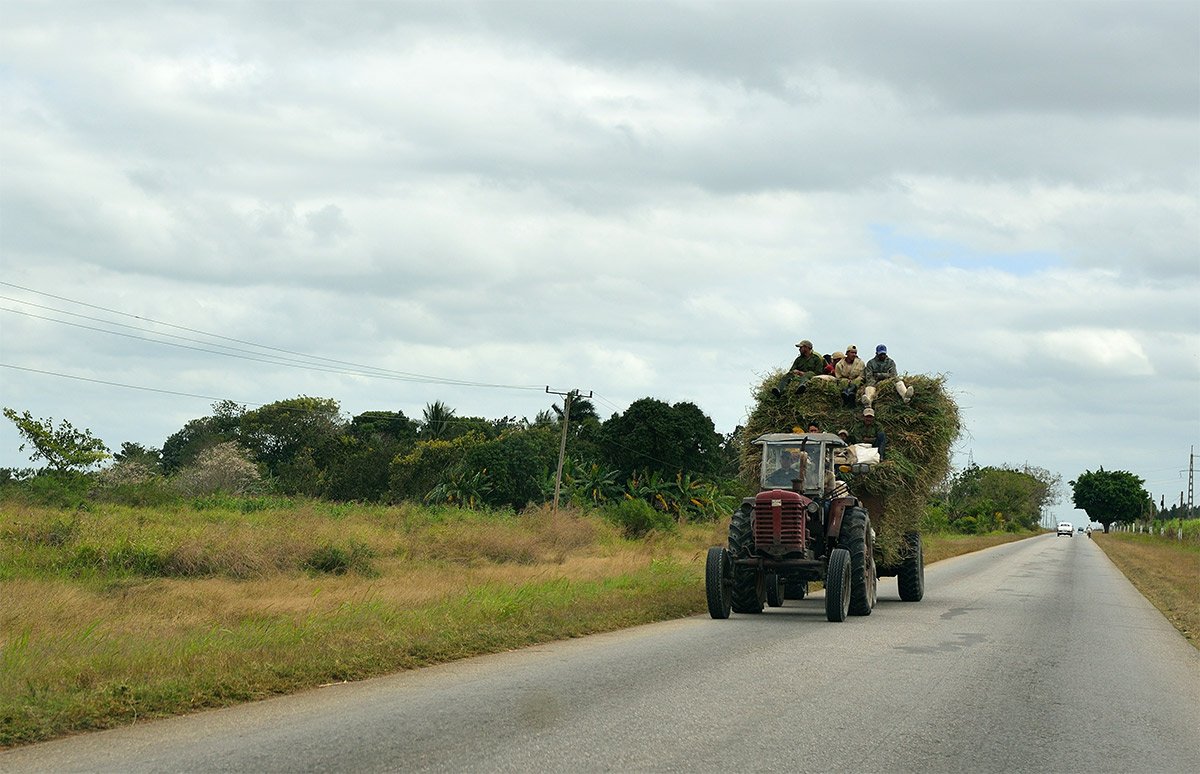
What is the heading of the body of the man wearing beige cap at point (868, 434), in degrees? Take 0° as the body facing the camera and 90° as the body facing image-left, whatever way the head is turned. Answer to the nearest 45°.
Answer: approximately 0°

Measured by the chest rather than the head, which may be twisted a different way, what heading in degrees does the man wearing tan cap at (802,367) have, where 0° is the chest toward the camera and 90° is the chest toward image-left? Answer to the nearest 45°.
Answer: approximately 45°

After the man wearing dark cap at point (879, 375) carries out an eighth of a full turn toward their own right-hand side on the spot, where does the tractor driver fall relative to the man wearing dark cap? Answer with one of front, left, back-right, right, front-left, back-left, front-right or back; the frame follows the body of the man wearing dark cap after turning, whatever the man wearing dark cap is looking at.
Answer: front

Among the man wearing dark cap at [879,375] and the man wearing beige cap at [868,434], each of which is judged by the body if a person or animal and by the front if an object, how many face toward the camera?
2

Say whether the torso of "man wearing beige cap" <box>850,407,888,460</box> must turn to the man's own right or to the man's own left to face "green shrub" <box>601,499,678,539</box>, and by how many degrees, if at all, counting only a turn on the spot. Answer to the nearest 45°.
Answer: approximately 180°

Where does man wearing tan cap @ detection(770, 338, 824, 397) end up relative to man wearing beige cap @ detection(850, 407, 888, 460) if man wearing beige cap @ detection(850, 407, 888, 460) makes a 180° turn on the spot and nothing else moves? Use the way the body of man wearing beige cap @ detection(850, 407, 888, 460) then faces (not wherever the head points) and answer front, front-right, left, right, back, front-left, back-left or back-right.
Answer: left

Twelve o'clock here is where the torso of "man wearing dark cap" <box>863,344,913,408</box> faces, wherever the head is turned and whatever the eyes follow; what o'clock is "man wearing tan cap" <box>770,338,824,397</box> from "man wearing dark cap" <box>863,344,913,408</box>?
"man wearing tan cap" <box>770,338,824,397</box> is roughly at 3 o'clock from "man wearing dark cap" <box>863,344,913,408</box>.

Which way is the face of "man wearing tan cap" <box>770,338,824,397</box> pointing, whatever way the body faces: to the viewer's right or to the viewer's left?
to the viewer's left

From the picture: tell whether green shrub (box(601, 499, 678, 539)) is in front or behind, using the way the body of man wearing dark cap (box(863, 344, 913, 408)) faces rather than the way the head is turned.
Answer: behind

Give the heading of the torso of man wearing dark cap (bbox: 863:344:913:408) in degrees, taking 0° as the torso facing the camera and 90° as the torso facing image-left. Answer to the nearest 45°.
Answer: approximately 0°
